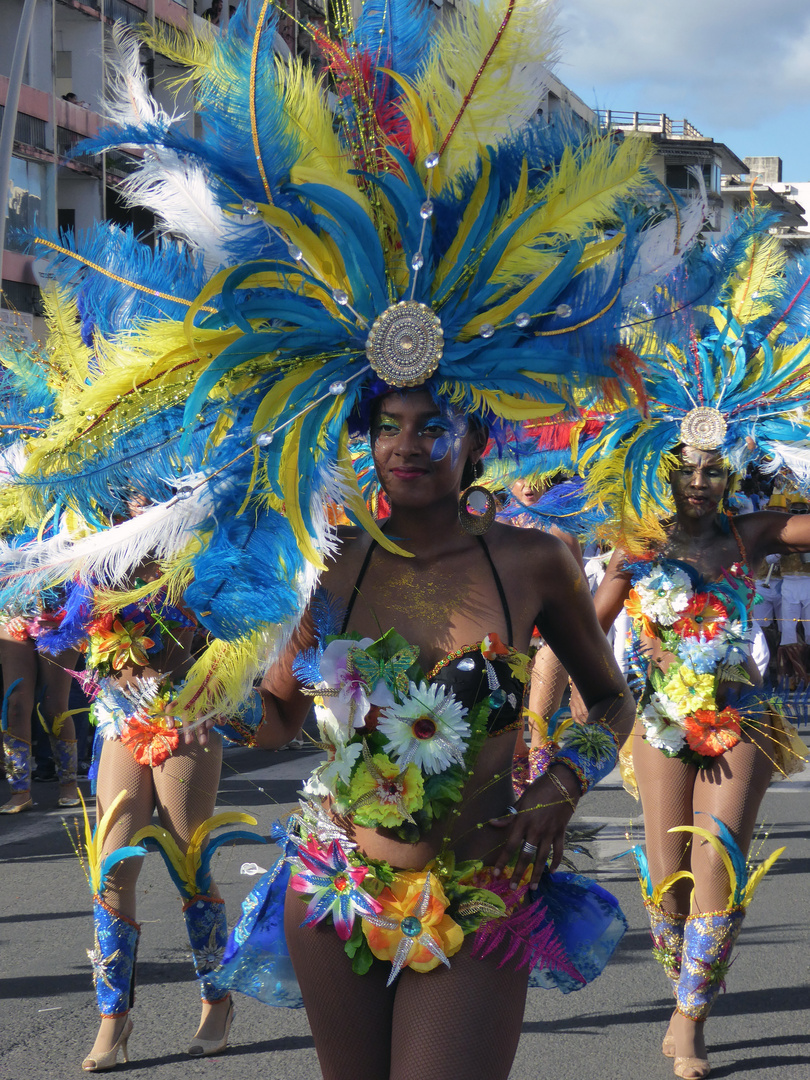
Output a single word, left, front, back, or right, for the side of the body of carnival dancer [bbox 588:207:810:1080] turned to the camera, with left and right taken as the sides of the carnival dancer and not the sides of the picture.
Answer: front

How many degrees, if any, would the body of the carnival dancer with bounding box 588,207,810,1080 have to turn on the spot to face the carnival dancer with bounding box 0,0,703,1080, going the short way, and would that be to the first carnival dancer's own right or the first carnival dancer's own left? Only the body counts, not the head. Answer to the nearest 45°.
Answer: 0° — they already face them

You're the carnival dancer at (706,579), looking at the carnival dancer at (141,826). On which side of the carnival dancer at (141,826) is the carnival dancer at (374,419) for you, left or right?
left

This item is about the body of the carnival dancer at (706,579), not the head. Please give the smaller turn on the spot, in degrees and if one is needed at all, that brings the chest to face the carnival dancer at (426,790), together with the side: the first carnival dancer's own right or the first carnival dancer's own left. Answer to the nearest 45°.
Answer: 0° — they already face them

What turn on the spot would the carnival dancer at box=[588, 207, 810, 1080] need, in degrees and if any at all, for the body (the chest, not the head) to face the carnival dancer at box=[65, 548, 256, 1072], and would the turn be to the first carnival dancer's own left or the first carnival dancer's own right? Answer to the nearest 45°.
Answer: approximately 45° to the first carnival dancer's own right

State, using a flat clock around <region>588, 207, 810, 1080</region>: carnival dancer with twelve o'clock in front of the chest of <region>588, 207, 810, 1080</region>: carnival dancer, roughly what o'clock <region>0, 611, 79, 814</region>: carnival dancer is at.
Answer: <region>0, 611, 79, 814</region>: carnival dancer is roughly at 4 o'clock from <region>588, 207, 810, 1080</region>: carnival dancer.
